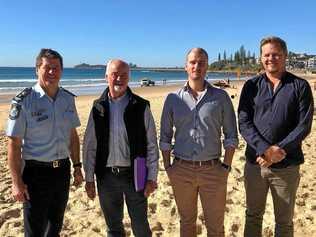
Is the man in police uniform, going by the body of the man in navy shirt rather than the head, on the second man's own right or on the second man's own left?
on the second man's own right

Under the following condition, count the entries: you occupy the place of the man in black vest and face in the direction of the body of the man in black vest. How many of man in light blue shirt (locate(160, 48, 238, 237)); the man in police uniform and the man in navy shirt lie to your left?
2

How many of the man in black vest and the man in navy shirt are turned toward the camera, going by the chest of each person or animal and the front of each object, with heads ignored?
2

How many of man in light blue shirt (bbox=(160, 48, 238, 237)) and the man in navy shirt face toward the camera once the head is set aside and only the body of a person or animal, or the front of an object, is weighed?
2

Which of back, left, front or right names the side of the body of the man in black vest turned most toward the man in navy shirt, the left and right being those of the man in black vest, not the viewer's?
left
